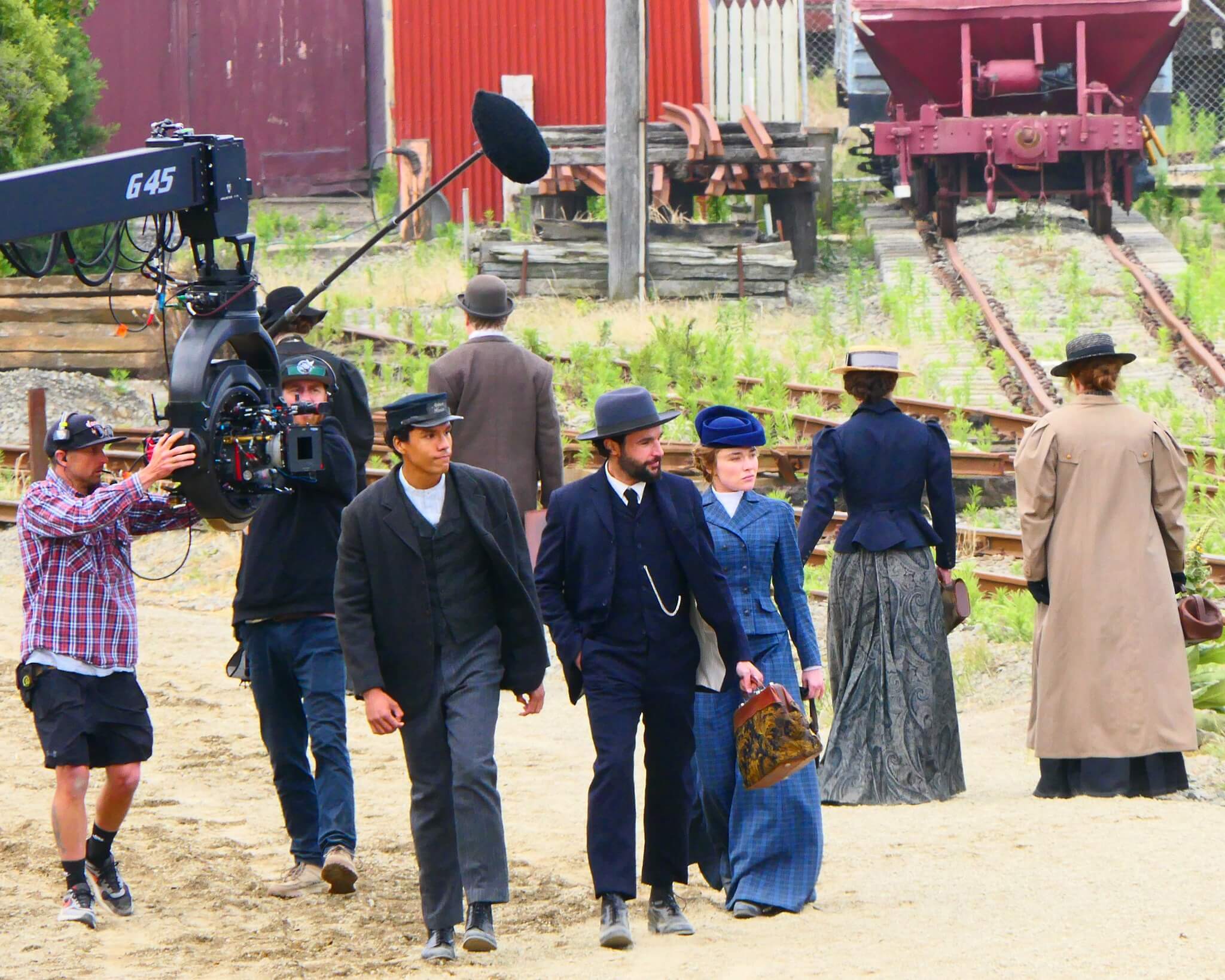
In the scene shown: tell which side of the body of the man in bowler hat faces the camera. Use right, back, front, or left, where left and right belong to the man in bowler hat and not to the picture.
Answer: back

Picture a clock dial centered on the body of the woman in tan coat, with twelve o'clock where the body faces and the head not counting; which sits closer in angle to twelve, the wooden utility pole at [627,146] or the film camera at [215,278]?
the wooden utility pole

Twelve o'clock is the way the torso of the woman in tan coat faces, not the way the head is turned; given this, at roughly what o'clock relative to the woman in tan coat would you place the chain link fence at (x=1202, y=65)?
The chain link fence is roughly at 12 o'clock from the woman in tan coat.

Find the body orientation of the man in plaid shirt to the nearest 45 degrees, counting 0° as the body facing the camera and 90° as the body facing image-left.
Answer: approximately 315°

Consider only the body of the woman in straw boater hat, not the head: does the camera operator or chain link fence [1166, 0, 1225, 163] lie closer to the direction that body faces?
the chain link fence

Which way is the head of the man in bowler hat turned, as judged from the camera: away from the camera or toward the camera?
away from the camera

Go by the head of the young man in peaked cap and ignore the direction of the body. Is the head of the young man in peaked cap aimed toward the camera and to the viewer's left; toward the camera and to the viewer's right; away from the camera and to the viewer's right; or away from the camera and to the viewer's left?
toward the camera and to the viewer's right

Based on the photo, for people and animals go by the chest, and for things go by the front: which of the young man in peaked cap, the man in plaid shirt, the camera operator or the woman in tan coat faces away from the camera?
the woman in tan coat

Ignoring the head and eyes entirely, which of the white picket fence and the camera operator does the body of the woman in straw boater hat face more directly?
the white picket fence

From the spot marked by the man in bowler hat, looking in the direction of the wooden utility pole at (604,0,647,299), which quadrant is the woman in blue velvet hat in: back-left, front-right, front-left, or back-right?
back-right

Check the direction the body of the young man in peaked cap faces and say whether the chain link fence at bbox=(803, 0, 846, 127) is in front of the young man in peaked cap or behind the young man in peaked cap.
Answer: behind

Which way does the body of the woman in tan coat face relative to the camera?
away from the camera

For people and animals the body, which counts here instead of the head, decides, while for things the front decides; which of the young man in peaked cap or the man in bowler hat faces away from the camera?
the man in bowler hat

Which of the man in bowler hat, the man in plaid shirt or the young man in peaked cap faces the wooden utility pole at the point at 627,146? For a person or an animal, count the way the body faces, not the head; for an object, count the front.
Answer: the man in bowler hat
